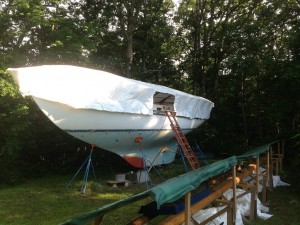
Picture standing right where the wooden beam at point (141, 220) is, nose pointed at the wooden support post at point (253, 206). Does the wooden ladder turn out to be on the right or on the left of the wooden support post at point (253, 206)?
left

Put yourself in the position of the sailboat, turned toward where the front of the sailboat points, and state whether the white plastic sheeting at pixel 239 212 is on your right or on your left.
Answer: on your left

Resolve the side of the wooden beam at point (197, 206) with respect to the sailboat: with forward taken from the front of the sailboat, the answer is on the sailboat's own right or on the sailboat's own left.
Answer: on the sailboat's own left

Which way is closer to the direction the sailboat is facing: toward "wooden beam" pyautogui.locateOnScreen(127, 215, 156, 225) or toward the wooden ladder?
the wooden beam
